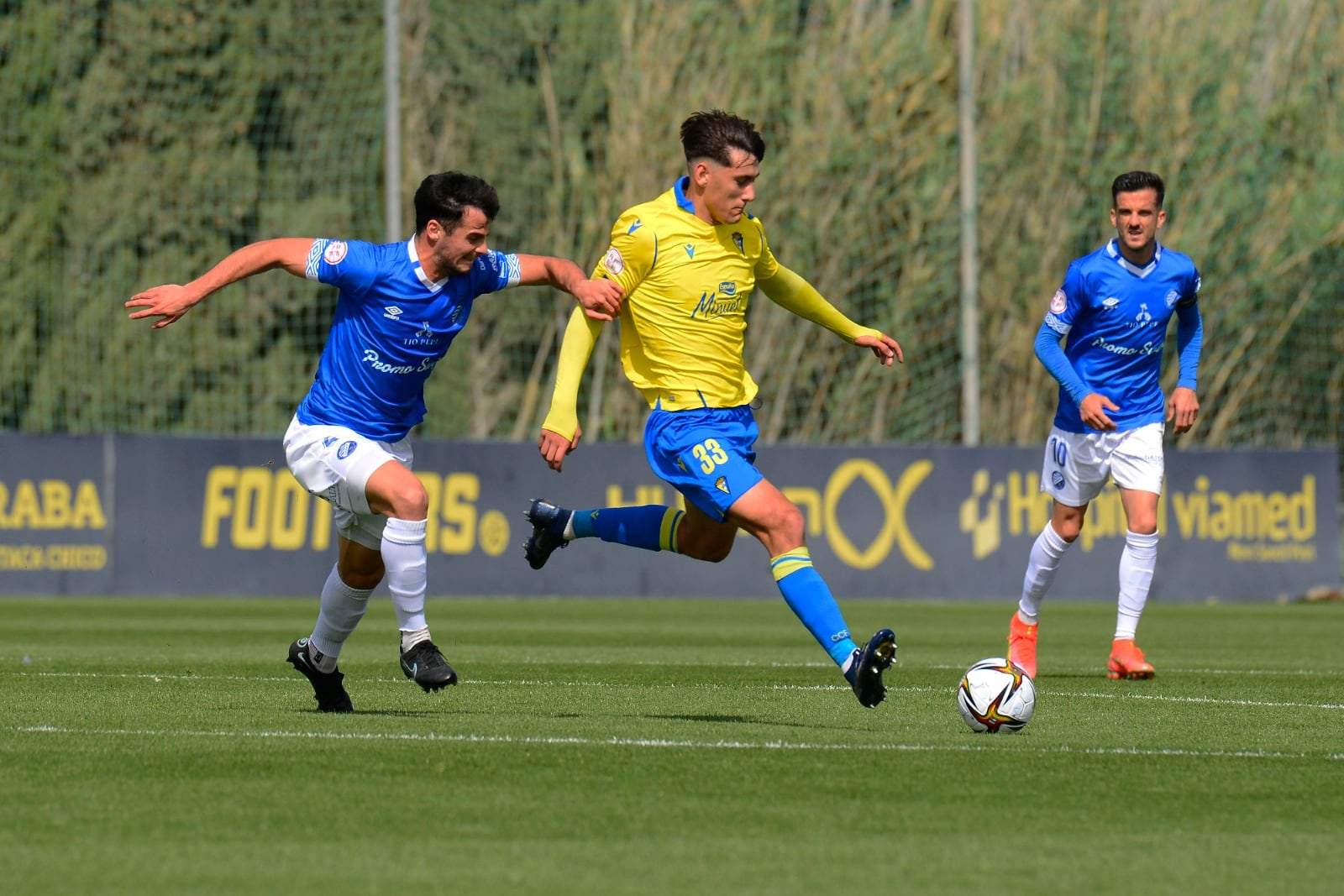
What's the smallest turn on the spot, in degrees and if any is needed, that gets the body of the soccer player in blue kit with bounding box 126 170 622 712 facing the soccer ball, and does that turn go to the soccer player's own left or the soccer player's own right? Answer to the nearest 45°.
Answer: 0° — they already face it

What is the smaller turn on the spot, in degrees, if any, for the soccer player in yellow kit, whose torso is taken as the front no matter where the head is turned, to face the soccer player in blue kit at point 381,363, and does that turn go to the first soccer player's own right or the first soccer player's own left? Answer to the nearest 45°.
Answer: approximately 135° to the first soccer player's own right

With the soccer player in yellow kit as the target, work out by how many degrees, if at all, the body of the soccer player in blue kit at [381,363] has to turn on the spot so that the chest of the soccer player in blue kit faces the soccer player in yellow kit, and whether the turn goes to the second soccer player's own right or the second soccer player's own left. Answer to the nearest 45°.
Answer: approximately 45° to the second soccer player's own left

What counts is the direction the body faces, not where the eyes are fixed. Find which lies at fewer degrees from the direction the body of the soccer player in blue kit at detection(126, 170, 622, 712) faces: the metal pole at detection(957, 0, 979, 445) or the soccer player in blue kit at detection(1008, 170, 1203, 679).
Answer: the soccer player in blue kit

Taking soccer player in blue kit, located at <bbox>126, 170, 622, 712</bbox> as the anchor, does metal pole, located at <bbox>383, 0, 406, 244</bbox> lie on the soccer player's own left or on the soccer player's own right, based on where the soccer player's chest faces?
on the soccer player's own left

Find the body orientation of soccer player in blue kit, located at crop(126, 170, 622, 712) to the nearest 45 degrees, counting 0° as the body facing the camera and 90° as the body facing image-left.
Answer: approximately 315°

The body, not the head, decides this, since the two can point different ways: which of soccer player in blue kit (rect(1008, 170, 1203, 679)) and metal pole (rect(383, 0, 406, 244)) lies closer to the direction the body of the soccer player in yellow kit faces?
the soccer player in blue kit

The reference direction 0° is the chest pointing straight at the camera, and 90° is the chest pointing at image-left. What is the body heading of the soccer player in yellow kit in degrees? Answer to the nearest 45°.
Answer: approximately 315°

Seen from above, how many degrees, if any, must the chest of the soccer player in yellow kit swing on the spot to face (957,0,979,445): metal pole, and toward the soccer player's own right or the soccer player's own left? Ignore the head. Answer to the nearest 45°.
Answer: approximately 135° to the soccer player's own left

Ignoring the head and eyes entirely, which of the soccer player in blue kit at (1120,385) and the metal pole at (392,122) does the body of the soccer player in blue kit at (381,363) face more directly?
the soccer player in blue kit

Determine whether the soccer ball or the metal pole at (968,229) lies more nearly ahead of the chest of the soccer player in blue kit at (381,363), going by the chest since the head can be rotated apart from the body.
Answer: the soccer ball

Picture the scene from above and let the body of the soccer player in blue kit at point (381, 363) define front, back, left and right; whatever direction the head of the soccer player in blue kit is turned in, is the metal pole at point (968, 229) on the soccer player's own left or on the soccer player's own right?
on the soccer player's own left
